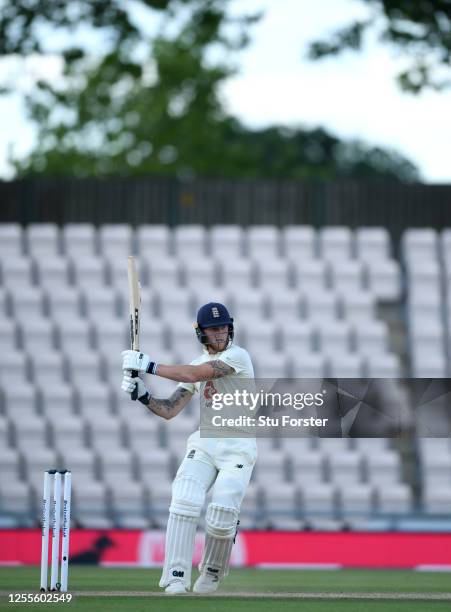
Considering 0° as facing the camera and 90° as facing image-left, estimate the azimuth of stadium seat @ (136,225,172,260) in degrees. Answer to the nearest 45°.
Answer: approximately 0°

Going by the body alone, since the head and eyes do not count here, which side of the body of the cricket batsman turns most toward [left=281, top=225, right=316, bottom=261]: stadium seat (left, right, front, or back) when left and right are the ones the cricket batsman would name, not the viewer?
back

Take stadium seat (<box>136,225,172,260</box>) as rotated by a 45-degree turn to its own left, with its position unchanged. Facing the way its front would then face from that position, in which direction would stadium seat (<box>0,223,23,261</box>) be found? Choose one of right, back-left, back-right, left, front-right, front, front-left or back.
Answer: back-right

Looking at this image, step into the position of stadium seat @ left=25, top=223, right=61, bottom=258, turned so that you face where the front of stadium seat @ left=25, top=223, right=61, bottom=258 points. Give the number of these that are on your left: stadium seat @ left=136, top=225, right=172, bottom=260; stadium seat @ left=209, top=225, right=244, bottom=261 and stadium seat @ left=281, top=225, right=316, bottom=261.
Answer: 3

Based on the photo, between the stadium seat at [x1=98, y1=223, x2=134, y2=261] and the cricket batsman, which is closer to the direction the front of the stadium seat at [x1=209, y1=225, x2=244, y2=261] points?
the cricket batsman

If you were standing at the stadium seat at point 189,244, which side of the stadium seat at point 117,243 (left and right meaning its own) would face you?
left

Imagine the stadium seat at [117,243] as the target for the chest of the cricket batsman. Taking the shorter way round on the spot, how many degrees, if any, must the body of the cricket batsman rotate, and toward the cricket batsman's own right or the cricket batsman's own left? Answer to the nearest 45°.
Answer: approximately 180°

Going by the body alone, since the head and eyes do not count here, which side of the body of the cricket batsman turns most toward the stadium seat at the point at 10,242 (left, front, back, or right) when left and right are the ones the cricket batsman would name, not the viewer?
back

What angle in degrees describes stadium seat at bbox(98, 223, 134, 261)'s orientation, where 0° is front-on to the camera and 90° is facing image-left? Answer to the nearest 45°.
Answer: approximately 0°
